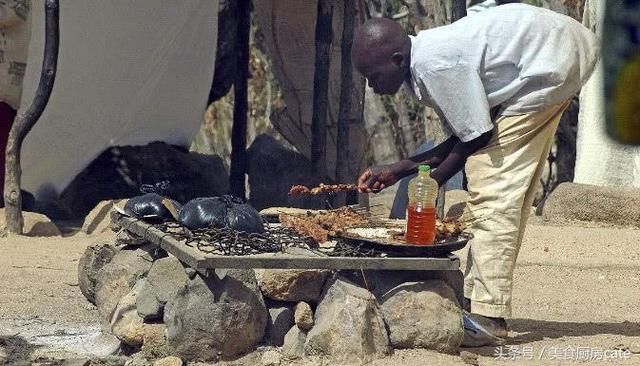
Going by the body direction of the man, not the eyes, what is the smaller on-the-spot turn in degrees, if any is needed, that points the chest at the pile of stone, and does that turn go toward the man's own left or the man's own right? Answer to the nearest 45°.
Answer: approximately 45° to the man's own left

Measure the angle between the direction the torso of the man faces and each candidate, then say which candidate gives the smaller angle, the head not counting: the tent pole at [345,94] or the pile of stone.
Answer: the pile of stone

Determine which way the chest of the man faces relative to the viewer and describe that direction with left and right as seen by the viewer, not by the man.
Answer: facing to the left of the viewer

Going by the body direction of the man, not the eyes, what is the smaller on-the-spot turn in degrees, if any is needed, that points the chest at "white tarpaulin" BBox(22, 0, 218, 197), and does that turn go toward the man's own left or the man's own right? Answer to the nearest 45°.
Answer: approximately 45° to the man's own right

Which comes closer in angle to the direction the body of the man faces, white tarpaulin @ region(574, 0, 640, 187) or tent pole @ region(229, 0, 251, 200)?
the tent pole

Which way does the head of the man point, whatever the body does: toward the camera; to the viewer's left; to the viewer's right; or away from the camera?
to the viewer's left

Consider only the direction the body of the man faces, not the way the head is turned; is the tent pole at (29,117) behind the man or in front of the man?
in front
